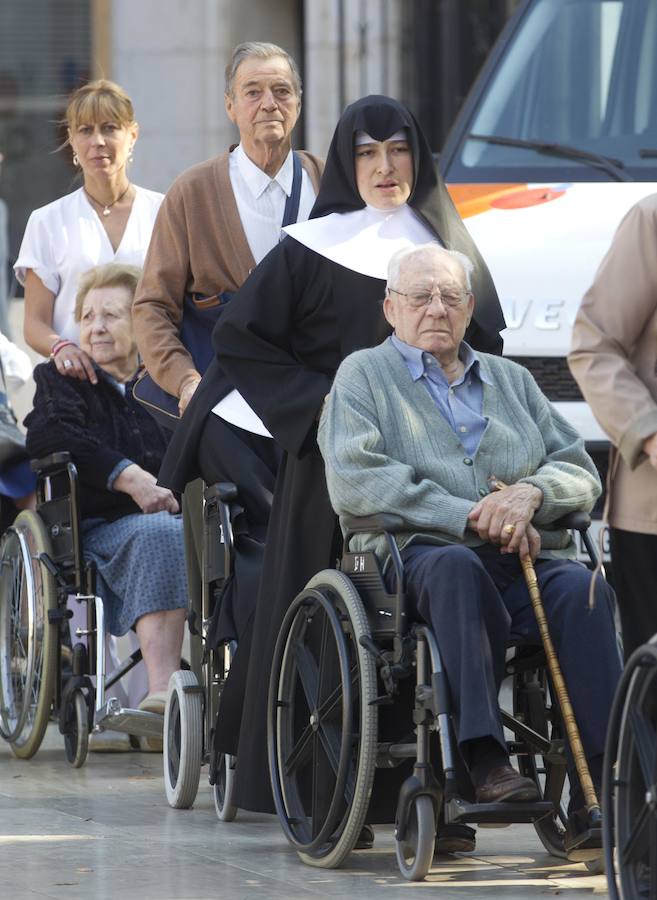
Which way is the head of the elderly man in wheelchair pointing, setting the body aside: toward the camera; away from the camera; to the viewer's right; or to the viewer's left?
toward the camera

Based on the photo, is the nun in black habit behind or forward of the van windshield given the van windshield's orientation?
forward

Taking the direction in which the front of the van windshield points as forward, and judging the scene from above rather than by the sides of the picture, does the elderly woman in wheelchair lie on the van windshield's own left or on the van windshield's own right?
on the van windshield's own right

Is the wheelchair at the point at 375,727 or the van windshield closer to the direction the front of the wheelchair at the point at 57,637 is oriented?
the wheelchair

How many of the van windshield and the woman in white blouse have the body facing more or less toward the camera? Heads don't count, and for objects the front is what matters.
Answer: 2

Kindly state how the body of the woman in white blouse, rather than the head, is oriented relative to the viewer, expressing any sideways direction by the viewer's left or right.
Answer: facing the viewer

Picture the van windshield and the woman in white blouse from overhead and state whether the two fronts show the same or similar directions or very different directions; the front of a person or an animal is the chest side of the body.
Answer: same or similar directions

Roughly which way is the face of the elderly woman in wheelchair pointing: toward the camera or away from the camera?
toward the camera

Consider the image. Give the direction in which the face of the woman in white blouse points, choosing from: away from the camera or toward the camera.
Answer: toward the camera

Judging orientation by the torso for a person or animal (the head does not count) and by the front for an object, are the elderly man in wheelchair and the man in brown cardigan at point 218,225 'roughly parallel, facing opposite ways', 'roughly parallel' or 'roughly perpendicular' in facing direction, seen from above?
roughly parallel

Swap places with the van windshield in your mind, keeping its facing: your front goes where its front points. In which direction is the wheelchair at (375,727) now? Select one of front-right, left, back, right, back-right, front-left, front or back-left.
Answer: front

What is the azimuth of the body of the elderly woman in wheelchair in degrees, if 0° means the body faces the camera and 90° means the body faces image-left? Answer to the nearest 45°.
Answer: approximately 315°
